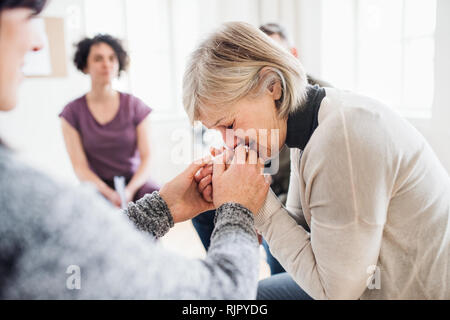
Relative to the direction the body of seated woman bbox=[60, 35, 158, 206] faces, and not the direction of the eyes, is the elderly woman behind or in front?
in front

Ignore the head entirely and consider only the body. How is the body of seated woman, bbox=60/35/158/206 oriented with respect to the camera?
toward the camera

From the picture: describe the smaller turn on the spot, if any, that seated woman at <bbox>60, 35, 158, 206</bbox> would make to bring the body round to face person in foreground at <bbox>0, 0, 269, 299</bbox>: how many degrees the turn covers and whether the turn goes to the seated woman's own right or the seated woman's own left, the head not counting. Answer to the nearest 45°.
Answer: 0° — they already face them

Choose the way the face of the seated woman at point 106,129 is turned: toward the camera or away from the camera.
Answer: toward the camera

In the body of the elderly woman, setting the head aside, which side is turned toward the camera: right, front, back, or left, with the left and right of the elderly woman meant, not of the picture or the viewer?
left

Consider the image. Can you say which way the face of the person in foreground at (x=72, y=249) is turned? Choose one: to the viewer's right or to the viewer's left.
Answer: to the viewer's right

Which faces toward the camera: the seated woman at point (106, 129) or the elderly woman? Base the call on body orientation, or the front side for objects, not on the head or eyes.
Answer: the seated woman

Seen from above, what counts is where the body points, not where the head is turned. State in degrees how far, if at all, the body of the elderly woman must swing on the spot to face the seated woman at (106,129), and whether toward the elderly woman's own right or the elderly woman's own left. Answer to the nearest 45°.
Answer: approximately 45° to the elderly woman's own right
